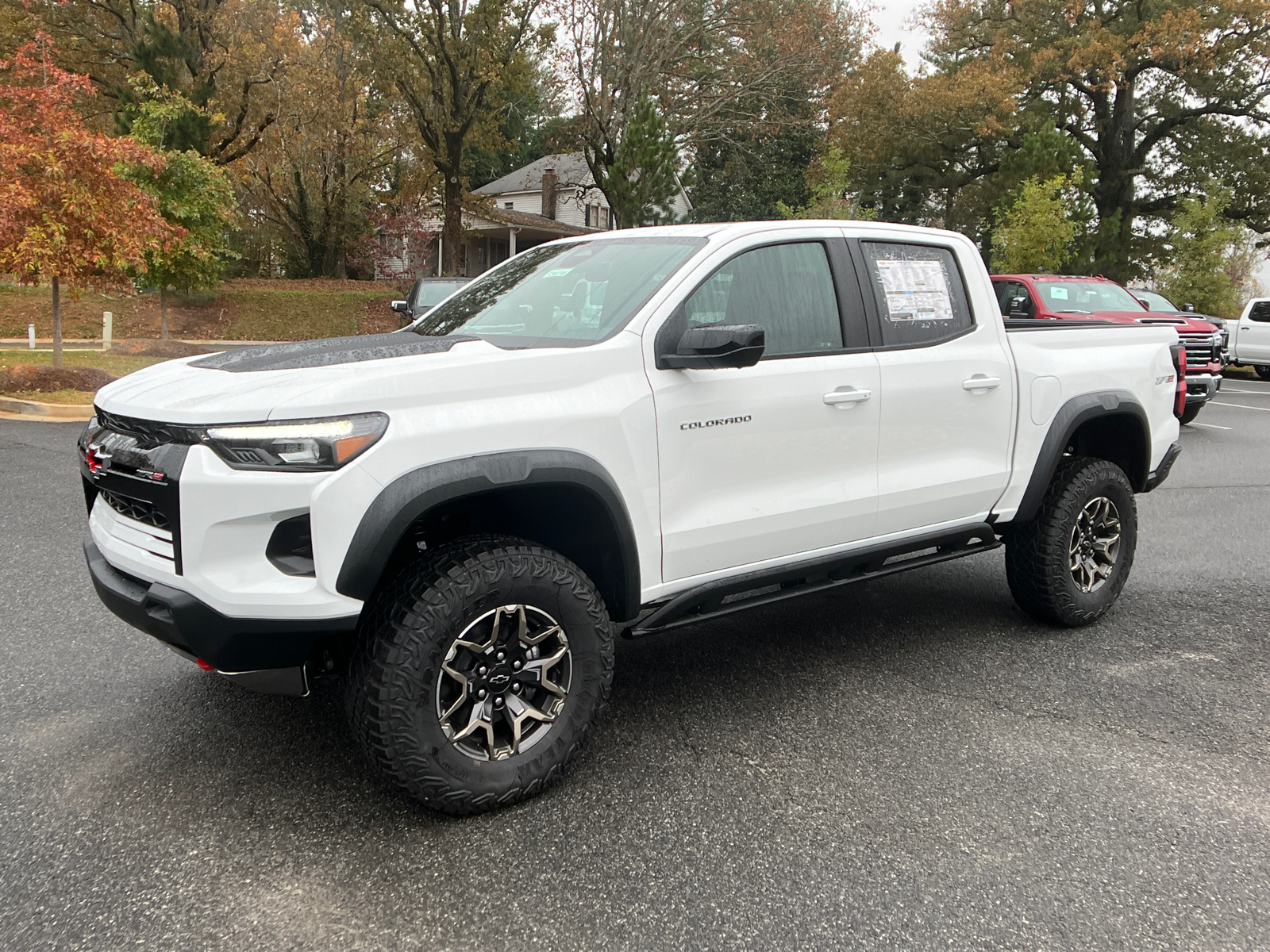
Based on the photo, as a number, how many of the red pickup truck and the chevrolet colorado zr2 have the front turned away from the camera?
0

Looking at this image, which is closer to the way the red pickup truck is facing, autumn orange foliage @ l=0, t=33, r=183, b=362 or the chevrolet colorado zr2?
the chevrolet colorado zr2

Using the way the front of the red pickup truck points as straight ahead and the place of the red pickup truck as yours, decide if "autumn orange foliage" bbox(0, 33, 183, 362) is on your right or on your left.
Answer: on your right

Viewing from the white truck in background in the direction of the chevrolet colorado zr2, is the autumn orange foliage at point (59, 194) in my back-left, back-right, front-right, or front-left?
front-right

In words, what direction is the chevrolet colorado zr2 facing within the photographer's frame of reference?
facing the viewer and to the left of the viewer

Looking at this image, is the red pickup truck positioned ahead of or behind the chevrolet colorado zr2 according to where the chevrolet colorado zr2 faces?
behind

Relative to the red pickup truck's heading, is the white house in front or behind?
behind

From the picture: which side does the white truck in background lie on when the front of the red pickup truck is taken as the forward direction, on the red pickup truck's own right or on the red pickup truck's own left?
on the red pickup truck's own left

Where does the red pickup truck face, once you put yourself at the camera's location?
facing the viewer and to the right of the viewer
